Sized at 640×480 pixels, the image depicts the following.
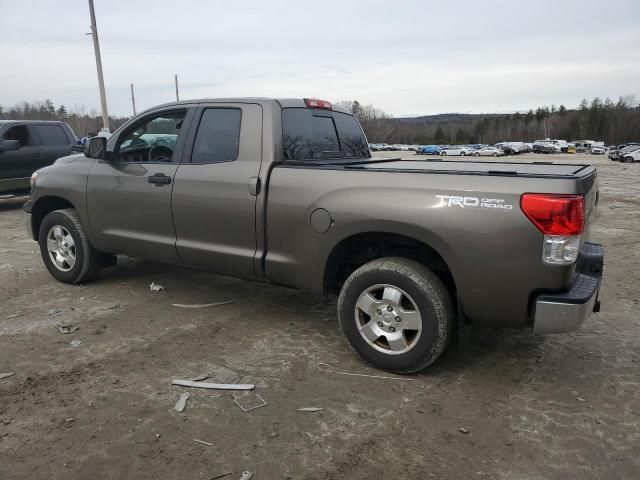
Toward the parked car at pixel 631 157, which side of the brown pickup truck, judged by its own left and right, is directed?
right

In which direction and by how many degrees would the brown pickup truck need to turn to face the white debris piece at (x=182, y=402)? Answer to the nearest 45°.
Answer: approximately 90° to its left

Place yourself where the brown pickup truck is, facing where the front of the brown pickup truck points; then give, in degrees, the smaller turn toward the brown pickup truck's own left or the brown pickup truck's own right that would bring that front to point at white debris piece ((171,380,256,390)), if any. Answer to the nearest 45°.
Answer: approximately 90° to the brown pickup truck's own left

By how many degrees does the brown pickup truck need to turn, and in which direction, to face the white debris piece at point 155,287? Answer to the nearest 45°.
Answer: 0° — it already faces it

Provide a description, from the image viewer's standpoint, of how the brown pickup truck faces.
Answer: facing away from the viewer and to the left of the viewer

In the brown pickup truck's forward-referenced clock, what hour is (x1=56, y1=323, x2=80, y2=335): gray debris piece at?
The gray debris piece is roughly at 11 o'clock from the brown pickup truck.

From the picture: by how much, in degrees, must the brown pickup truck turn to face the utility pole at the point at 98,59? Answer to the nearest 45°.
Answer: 0° — it already faces it

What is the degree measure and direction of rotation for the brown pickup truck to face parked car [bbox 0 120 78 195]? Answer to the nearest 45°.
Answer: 0° — it already faces it

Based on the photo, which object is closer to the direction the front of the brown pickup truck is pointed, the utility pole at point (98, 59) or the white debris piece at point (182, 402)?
the utility pole
